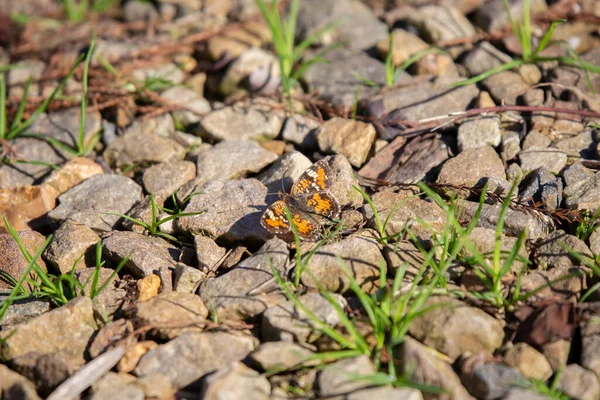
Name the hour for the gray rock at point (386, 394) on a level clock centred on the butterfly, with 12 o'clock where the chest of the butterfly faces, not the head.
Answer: The gray rock is roughly at 7 o'clock from the butterfly.

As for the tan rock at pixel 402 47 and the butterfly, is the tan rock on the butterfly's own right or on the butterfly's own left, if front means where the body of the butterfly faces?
on the butterfly's own right

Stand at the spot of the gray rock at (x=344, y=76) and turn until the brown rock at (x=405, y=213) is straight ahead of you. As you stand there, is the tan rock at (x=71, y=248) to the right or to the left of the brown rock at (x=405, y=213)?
right

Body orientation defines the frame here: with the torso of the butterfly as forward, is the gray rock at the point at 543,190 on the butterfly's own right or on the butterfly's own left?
on the butterfly's own right

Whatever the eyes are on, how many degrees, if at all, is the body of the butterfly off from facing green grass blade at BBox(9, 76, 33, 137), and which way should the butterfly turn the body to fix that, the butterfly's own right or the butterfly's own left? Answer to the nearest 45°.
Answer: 0° — it already faces it

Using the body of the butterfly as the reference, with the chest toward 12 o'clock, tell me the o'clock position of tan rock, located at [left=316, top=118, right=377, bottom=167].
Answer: The tan rock is roughly at 2 o'clock from the butterfly.

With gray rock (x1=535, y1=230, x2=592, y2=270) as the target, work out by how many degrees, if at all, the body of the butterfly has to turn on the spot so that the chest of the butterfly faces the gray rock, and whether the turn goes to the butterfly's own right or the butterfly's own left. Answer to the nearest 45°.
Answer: approximately 135° to the butterfly's own right

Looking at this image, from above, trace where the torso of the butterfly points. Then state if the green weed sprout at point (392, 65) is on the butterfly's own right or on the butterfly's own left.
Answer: on the butterfly's own right

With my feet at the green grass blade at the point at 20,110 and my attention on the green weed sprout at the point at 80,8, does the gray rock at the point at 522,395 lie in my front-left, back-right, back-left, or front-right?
back-right

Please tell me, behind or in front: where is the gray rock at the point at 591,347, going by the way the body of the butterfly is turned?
behind

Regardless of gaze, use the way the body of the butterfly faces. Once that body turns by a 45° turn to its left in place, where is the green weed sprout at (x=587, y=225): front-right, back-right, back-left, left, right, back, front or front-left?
back

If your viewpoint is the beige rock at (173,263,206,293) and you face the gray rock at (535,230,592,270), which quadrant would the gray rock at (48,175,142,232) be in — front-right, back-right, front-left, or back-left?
back-left

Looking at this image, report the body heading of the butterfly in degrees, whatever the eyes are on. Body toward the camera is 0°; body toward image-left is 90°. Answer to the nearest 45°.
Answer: approximately 135°

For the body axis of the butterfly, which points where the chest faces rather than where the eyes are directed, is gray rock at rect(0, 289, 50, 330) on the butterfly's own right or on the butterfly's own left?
on the butterfly's own left

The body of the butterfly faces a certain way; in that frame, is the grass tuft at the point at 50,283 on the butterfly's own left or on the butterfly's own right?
on the butterfly's own left

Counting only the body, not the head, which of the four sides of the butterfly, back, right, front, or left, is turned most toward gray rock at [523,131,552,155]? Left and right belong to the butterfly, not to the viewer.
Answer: right

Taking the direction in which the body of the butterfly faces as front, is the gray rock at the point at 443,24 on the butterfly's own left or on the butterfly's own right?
on the butterfly's own right

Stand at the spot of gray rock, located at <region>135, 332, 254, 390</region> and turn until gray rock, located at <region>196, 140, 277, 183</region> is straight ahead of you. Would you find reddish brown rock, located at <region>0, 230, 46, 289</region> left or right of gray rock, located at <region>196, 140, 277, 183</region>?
left
